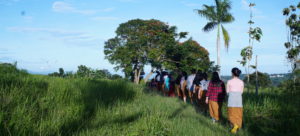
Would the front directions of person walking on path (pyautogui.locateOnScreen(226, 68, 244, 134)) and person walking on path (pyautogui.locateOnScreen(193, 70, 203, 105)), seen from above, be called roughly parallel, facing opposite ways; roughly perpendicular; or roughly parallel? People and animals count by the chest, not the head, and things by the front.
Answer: roughly parallel

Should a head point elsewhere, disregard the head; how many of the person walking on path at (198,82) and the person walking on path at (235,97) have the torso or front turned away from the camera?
2

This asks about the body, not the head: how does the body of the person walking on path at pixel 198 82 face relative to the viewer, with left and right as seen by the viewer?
facing away from the viewer

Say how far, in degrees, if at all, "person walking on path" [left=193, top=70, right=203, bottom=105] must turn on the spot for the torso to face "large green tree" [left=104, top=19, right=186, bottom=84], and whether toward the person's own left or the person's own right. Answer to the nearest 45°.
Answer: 0° — they already face it

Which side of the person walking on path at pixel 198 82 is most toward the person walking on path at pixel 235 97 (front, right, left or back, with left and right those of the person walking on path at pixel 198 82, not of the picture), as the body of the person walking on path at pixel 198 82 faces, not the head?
back

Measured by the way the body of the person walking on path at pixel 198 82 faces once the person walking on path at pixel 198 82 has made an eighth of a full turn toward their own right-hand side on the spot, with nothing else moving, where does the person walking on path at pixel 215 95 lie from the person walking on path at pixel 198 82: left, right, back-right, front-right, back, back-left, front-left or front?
back-right

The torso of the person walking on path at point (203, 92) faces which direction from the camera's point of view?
away from the camera

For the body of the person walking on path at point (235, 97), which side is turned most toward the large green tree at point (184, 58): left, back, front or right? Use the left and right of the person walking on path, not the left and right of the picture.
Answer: front

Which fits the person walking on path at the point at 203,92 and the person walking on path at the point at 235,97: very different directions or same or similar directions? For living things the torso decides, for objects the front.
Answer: same or similar directions

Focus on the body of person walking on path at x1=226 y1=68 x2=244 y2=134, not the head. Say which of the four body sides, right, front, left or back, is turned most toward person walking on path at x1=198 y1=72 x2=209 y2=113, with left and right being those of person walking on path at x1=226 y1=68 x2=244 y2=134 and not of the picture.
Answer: front

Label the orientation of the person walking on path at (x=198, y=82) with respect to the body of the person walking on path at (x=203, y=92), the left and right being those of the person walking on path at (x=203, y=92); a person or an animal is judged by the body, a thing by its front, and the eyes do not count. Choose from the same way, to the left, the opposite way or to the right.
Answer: the same way

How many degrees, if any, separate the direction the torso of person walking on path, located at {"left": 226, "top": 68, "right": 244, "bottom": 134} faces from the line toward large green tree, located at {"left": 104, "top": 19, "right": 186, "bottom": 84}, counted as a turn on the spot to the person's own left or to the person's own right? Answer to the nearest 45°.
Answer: approximately 45° to the person's own left

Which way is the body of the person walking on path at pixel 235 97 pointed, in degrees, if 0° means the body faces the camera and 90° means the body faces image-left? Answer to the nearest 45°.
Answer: approximately 180°

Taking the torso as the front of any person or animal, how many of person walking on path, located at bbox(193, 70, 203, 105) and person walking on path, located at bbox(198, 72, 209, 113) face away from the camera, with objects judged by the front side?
2
